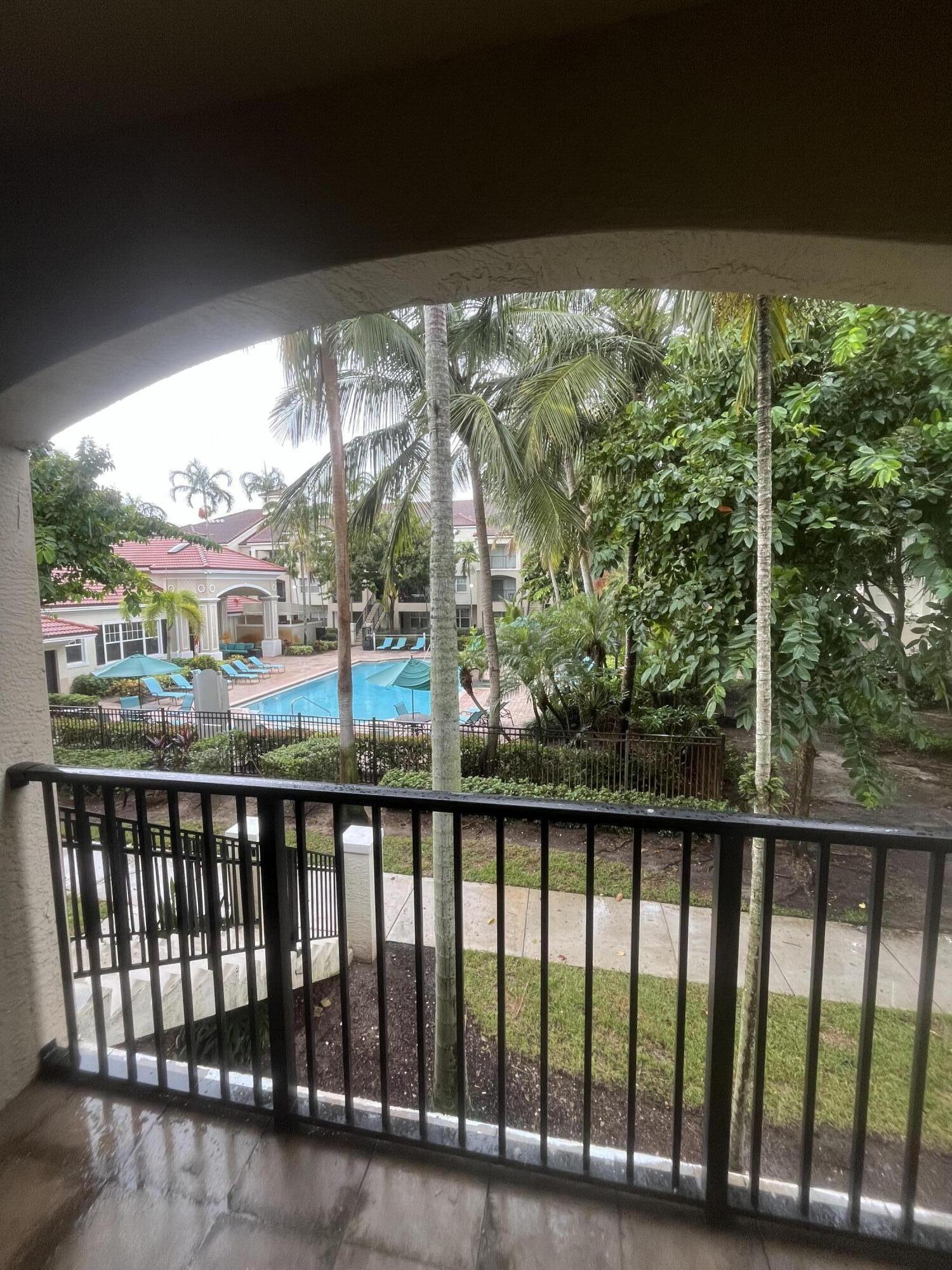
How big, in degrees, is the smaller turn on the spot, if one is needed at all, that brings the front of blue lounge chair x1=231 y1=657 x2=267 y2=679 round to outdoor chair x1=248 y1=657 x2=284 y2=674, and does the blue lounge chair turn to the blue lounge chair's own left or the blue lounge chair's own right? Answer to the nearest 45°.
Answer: approximately 45° to the blue lounge chair's own left

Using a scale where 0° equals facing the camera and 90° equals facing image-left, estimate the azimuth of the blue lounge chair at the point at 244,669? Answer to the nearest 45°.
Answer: approximately 270°

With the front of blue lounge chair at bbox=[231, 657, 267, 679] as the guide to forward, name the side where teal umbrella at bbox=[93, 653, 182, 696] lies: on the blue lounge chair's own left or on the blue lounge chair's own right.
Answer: on the blue lounge chair's own right

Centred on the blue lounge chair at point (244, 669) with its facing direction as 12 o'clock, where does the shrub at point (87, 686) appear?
The shrub is roughly at 4 o'clock from the blue lounge chair.

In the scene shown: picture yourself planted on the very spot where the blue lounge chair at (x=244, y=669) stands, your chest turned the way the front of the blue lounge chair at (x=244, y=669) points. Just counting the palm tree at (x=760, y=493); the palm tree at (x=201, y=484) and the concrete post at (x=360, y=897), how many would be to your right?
2

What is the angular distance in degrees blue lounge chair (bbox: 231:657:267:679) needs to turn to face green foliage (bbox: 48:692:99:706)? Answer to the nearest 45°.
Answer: approximately 135° to its right

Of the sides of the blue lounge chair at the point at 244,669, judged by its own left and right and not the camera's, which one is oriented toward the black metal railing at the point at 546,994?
right
